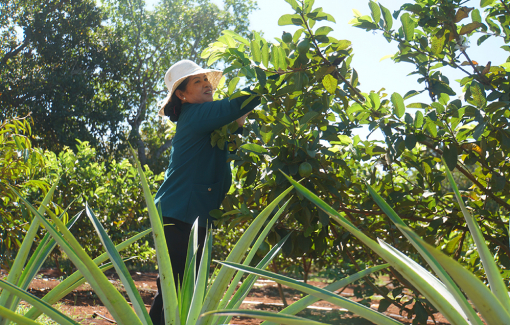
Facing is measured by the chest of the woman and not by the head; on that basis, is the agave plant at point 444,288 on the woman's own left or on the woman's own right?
on the woman's own right

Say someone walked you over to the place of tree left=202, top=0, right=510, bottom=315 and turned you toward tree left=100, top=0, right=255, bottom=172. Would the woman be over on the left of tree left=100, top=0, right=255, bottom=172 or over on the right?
left

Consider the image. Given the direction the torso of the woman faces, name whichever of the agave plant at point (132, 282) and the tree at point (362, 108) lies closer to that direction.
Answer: the tree

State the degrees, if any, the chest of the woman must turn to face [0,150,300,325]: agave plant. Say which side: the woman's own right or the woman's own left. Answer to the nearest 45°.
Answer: approximately 90° to the woman's own right

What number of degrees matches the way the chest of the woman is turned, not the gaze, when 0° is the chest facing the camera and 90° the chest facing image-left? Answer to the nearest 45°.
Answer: approximately 270°

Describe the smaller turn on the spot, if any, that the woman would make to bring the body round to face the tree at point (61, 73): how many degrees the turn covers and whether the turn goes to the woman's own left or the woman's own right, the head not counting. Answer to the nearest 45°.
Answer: approximately 90° to the woman's own left
